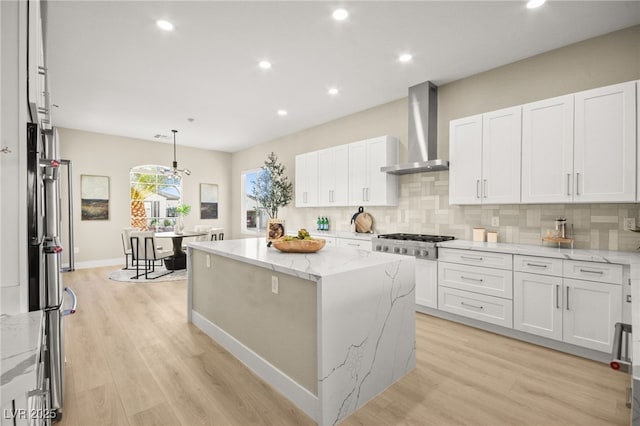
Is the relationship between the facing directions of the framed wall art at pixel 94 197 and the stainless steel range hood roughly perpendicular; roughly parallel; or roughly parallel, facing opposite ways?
roughly perpendicular

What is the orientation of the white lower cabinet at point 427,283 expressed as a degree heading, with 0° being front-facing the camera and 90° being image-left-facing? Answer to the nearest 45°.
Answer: approximately 45°

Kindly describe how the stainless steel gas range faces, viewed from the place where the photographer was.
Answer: facing the viewer and to the left of the viewer

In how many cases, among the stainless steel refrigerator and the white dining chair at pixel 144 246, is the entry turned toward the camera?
0

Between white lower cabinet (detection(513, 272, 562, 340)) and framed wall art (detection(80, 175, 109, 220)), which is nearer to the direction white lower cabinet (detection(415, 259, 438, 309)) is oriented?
the framed wall art

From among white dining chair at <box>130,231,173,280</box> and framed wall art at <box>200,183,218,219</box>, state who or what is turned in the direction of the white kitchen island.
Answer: the framed wall art

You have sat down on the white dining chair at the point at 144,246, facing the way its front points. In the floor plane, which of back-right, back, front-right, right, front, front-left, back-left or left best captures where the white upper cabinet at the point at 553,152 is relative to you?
right

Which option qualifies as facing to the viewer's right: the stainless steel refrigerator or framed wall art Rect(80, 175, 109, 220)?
the stainless steel refrigerator

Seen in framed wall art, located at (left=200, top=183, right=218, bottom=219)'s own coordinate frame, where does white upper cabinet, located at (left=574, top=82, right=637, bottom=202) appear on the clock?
The white upper cabinet is roughly at 11 o'clock from the framed wall art.

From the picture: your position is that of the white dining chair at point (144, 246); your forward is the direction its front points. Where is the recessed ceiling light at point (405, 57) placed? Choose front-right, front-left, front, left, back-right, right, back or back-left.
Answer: right

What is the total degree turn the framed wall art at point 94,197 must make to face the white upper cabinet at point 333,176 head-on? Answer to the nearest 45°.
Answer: approximately 45° to its left

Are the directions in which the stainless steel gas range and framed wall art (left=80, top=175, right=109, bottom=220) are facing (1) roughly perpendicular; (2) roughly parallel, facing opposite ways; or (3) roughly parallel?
roughly perpendicular

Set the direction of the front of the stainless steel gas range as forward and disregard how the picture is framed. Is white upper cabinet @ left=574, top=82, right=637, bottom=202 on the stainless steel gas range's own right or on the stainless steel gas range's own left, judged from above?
on the stainless steel gas range's own left

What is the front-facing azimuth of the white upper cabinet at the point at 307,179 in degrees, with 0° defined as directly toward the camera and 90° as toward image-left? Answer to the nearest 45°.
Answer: approximately 45°
